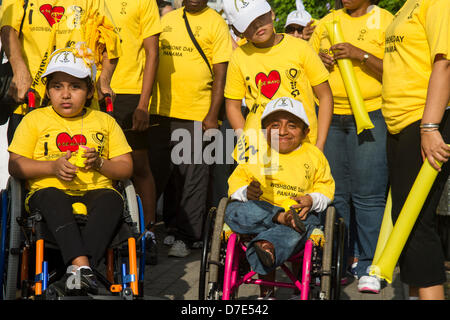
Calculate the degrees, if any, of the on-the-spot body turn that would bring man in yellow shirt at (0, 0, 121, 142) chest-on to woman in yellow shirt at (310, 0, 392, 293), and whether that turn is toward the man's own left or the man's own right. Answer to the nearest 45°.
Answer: approximately 90° to the man's own left

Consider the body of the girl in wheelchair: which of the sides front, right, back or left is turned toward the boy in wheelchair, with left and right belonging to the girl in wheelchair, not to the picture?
left

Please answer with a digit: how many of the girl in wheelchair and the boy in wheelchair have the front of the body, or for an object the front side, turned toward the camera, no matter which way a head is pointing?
2

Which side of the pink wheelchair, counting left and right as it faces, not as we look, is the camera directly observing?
front

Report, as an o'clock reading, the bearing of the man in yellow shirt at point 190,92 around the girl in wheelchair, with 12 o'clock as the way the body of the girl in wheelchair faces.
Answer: The man in yellow shirt is roughly at 7 o'clock from the girl in wheelchair.

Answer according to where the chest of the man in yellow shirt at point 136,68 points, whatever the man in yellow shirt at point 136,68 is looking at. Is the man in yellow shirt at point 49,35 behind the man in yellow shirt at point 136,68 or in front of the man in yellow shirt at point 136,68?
in front

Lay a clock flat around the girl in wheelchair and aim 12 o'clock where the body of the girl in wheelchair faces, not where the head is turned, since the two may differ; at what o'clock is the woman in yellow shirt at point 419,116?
The woman in yellow shirt is roughly at 10 o'clock from the girl in wheelchair.

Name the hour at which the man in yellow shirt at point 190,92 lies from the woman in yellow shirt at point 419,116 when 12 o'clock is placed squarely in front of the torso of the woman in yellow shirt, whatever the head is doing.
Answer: The man in yellow shirt is roughly at 3 o'clock from the woman in yellow shirt.

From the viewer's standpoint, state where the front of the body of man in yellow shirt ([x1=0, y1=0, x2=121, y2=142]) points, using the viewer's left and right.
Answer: facing the viewer
